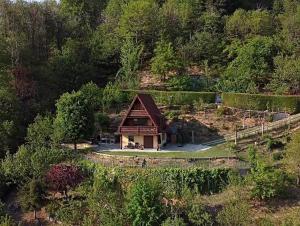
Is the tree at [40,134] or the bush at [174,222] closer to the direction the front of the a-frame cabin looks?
the bush

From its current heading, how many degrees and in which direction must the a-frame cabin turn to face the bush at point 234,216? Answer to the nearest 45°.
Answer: approximately 45° to its left

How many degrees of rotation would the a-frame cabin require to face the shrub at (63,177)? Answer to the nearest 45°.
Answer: approximately 45° to its right

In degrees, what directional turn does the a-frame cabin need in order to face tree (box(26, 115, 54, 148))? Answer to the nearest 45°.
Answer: approximately 90° to its right

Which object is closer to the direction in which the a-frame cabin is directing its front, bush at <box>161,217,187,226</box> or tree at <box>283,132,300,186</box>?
the bush

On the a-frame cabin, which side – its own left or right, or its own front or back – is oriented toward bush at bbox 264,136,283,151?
left

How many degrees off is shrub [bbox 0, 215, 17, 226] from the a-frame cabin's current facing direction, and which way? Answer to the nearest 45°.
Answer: approximately 45° to its right

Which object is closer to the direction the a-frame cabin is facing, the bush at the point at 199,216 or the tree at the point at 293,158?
the bush

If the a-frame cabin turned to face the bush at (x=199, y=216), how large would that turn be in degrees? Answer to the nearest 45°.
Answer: approximately 45° to its left

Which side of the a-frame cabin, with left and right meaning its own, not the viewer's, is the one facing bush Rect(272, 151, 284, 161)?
left

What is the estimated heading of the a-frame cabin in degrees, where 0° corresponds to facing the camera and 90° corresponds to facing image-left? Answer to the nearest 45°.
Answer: approximately 0°
